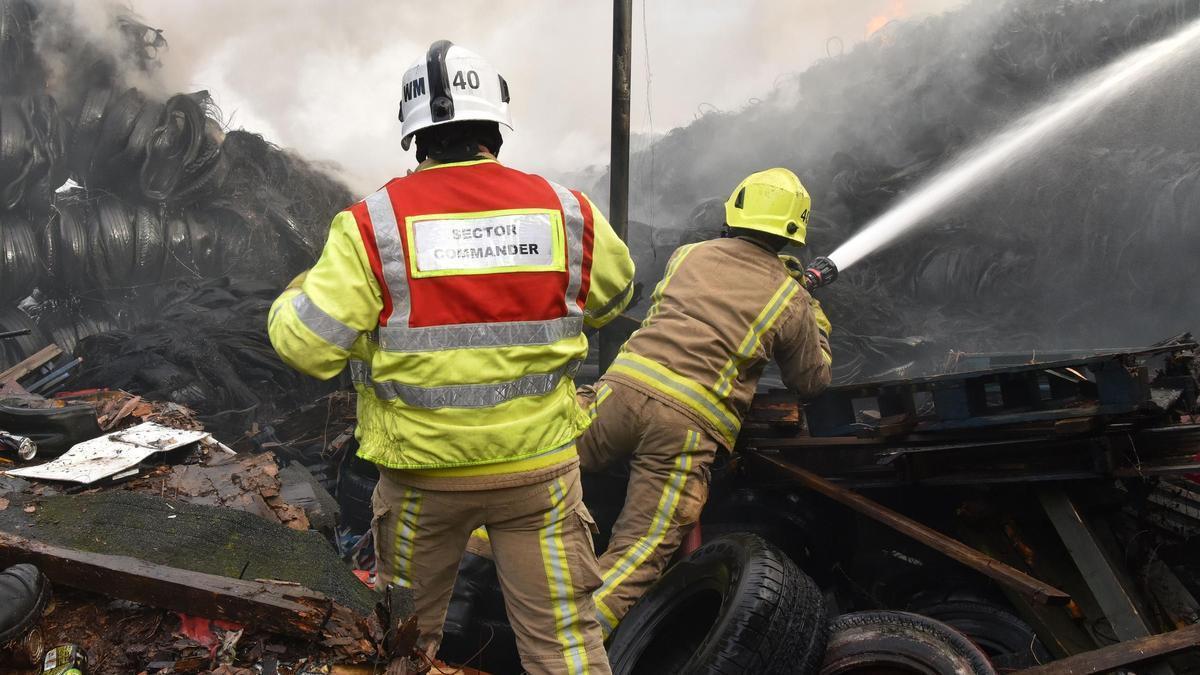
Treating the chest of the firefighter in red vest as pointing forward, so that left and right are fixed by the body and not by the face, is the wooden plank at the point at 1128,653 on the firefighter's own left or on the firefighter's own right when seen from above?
on the firefighter's own right

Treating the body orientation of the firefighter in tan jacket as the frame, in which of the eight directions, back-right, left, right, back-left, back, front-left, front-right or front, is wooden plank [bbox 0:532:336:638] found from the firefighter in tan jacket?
back

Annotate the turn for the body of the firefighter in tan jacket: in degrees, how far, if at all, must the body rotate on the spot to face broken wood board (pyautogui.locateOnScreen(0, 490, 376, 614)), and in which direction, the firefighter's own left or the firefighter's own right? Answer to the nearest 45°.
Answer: approximately 180°

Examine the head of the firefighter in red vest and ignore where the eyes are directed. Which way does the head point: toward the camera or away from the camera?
away from the camera

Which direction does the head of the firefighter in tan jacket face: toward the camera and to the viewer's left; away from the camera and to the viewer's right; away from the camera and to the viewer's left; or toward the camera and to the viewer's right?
away from the camera and to the viewer's right

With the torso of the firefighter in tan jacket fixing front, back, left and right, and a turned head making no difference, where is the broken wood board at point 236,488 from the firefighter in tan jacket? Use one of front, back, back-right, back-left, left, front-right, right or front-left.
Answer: back-left

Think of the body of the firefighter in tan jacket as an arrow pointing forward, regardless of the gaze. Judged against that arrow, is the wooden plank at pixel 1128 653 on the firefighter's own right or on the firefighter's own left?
on the firefighter's own right

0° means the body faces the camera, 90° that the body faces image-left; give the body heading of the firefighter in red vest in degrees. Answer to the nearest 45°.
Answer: approximately 180°

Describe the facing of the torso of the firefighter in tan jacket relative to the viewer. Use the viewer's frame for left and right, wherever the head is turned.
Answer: facing away from the viewer and to the right of the viewer

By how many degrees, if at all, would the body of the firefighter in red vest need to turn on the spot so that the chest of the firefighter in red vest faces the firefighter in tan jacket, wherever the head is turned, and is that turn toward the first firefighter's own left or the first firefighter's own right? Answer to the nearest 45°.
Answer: approximately 45° to the first firefighter's own right

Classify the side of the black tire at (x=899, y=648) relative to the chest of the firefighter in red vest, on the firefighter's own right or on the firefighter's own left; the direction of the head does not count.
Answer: on the firefighter's own right
